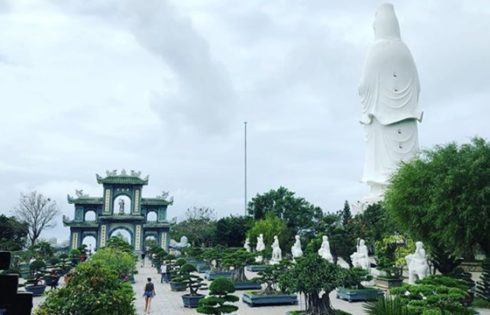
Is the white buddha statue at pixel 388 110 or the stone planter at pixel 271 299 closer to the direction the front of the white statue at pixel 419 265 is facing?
the stone planter

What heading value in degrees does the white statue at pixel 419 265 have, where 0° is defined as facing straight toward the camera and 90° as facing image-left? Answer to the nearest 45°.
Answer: approximately 45°

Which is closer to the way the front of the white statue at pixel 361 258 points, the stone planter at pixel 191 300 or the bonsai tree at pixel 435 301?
the stone planter

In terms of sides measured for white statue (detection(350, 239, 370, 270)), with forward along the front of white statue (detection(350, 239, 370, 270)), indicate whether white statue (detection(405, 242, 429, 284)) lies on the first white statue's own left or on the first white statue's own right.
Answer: on the first white statue's own left

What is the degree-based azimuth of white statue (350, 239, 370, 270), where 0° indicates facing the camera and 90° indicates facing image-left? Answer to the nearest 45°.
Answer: approximately 45°

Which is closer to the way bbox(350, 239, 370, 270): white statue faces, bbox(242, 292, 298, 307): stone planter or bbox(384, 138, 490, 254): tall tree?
the stone planter

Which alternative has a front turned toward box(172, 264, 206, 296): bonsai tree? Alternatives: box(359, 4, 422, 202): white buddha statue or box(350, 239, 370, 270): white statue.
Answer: the white statue
